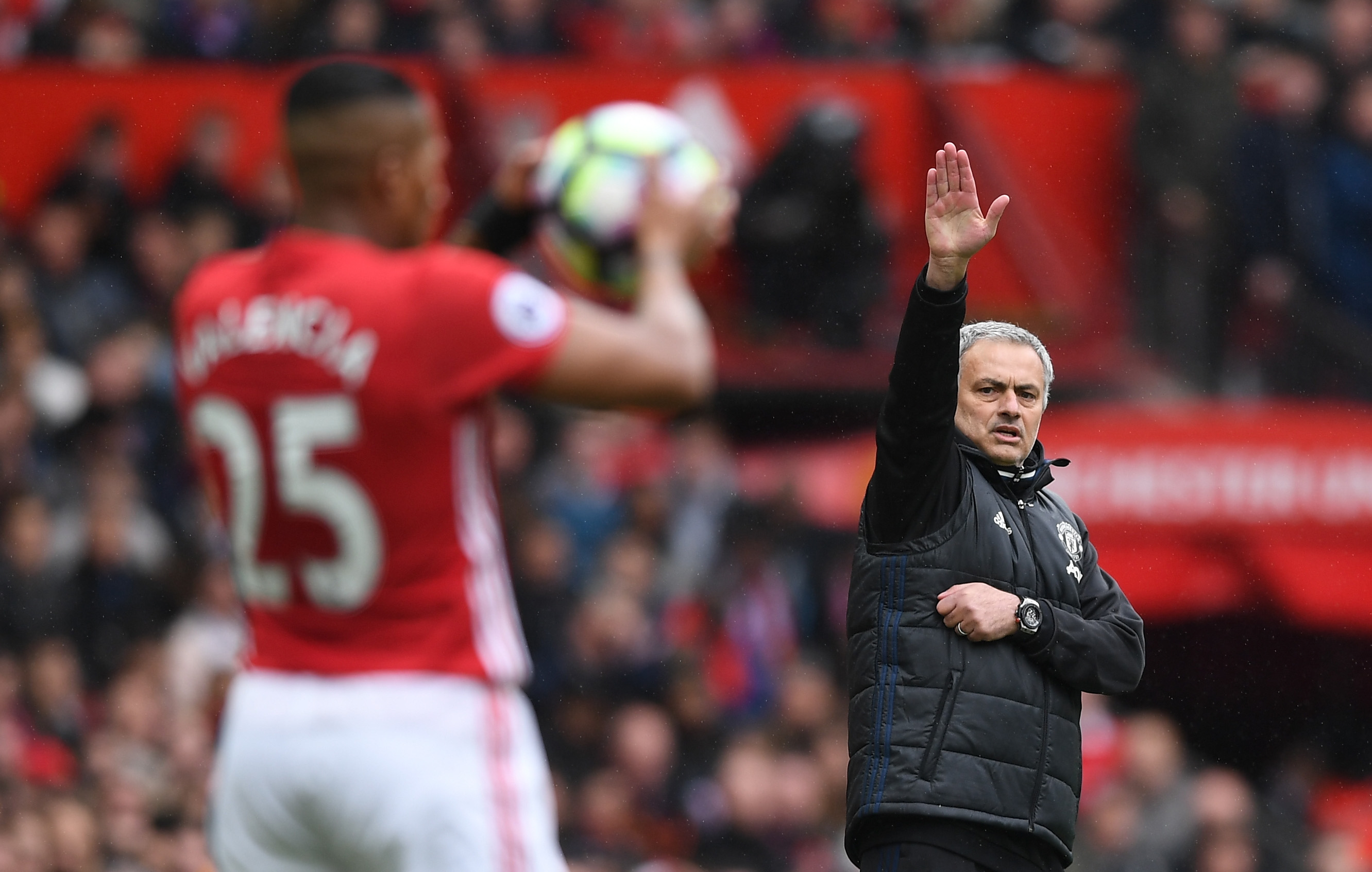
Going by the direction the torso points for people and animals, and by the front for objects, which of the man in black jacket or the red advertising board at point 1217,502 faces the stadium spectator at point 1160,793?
the red advertising board

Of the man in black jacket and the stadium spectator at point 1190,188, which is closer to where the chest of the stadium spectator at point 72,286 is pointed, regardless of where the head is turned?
the man in black jacket

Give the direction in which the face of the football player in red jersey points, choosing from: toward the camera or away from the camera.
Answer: away from the camera

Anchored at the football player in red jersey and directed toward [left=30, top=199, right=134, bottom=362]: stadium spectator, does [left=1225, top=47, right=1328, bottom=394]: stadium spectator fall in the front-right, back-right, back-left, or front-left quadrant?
front-right

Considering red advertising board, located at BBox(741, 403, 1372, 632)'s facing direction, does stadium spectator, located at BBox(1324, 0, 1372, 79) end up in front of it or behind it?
behind

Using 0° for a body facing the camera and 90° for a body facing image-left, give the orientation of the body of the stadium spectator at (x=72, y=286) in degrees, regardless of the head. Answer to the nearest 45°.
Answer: approximately 45°

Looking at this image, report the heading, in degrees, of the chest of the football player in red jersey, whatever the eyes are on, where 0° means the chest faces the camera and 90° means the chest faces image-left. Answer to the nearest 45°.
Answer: approximately 225°

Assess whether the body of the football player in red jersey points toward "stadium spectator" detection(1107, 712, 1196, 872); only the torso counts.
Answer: yes

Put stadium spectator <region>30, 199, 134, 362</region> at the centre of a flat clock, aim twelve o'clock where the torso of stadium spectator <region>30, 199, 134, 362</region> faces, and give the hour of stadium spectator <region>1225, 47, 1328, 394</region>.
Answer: stadium spectator <region>1225, 47, 1328, 394</region> is roughly at 8 o'clock from stadium spectator <region>30, 199, 134, 362</region>.

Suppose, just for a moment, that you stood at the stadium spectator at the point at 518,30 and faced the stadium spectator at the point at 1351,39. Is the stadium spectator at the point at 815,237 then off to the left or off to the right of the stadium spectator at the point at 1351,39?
right

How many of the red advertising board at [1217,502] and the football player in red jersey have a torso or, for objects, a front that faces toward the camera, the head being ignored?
1

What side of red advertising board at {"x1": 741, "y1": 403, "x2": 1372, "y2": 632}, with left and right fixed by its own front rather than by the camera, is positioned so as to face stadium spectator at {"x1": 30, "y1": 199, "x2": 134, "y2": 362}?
right

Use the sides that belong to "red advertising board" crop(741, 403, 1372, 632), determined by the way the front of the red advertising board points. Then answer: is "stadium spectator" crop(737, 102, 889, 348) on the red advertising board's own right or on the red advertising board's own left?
on the red advertising board's own right

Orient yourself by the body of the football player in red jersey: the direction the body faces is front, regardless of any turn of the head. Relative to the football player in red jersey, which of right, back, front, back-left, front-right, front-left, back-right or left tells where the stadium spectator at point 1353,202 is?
front
